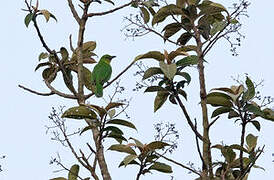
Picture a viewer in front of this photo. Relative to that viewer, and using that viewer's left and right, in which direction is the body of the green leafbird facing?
facing away from the viewer and to the right of the viewer
